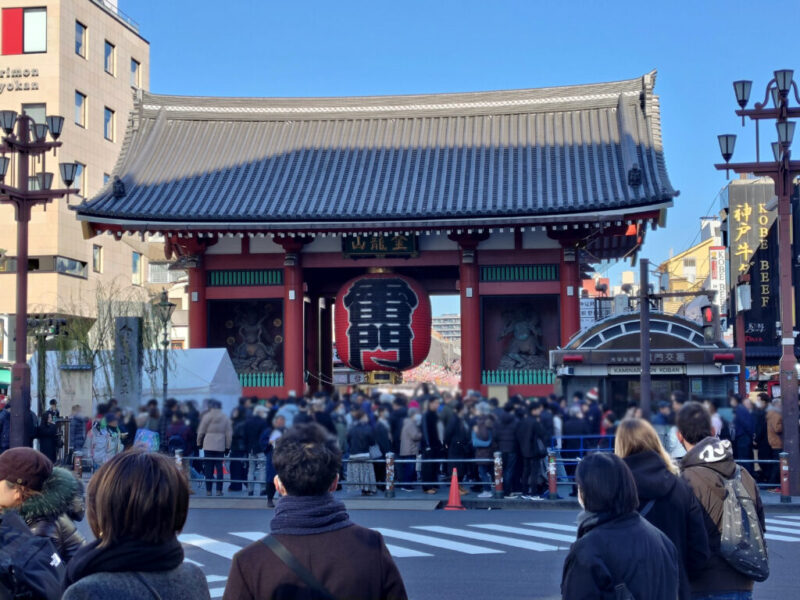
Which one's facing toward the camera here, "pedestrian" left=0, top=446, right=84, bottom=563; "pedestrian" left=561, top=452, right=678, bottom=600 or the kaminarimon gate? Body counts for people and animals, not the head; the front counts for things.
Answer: the kaminarimon gate

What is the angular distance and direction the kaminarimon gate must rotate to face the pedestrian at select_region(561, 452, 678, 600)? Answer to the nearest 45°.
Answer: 0° — it already faces them

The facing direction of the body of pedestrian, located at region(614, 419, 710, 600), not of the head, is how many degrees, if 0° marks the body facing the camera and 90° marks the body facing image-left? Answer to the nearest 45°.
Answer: approximately 135°

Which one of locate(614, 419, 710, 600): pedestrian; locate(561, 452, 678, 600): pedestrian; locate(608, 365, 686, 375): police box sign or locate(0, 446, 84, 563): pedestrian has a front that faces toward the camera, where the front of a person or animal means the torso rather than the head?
the police box sign

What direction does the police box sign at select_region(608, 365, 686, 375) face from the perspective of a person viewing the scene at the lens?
facing the viewer

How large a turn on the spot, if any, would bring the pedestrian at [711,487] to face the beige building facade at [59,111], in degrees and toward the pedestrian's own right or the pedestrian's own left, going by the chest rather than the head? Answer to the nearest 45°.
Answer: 0° — they already face it

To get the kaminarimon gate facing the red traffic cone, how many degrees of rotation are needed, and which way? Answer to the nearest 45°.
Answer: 0° — it already faces it

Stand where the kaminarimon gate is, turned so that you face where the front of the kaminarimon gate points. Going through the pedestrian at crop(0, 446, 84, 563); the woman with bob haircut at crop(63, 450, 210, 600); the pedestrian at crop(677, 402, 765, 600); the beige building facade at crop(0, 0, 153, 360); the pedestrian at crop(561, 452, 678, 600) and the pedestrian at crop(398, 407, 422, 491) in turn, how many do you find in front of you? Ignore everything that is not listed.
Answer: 5

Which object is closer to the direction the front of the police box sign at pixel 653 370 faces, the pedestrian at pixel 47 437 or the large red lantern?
the pedestrian

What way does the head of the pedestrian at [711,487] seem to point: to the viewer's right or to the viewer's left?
to the viewer's left

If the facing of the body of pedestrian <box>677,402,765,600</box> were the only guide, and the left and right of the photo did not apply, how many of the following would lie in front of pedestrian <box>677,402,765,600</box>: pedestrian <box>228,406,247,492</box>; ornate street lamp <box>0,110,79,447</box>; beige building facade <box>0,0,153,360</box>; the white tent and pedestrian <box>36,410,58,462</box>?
5

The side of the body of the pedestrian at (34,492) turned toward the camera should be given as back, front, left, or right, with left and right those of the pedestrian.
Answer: left

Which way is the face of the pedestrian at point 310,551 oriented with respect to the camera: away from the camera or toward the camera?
away from the camera

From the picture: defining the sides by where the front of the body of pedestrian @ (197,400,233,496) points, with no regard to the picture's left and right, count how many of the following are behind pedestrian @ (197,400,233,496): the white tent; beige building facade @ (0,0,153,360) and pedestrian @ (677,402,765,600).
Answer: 1

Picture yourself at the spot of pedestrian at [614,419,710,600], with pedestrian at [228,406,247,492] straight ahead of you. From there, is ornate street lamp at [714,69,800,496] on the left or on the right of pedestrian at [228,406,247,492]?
right
